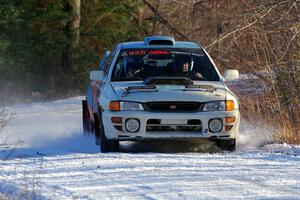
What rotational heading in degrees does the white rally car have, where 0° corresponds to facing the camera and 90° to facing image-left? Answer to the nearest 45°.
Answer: approximately 0°

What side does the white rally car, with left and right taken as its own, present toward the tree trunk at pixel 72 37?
back
